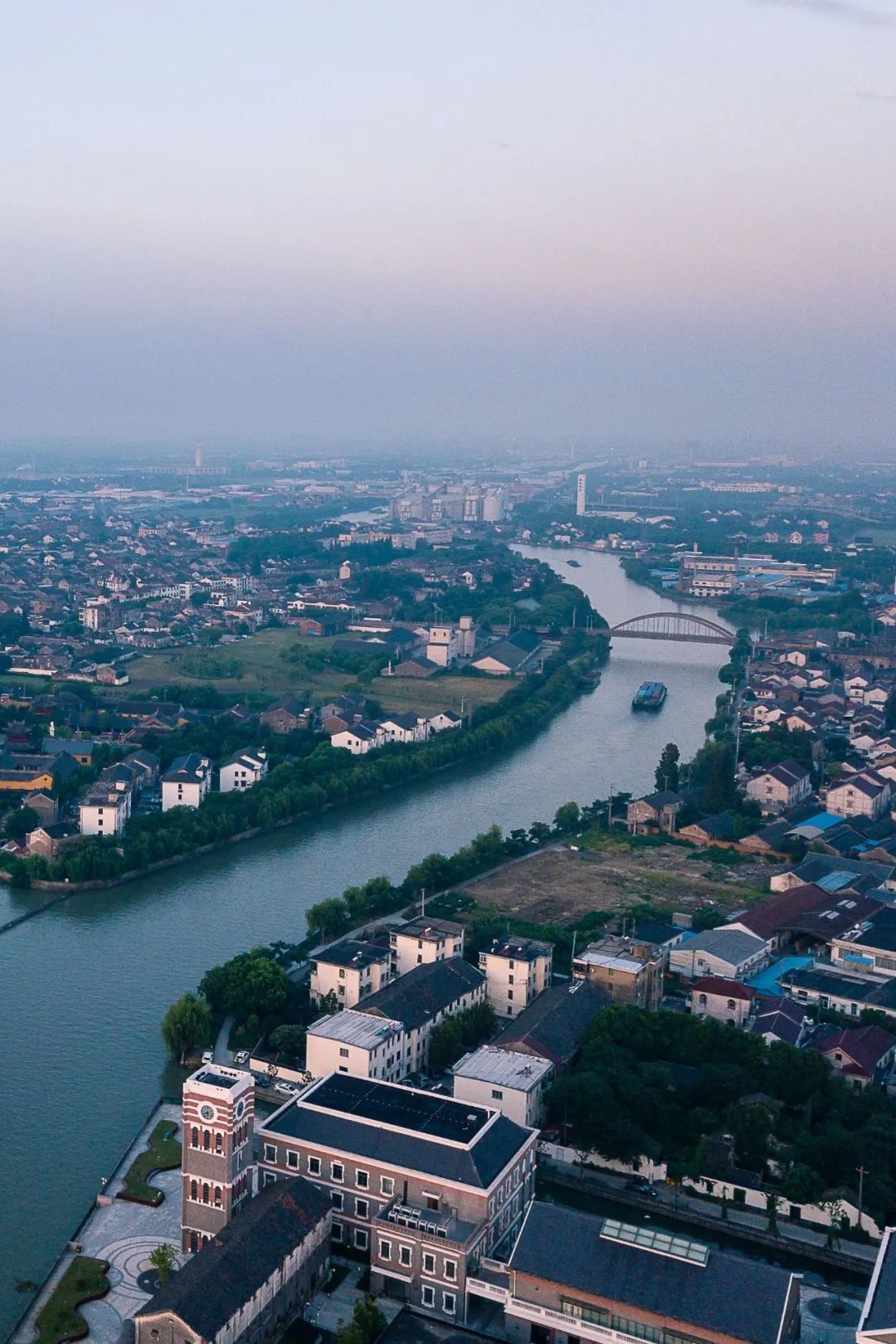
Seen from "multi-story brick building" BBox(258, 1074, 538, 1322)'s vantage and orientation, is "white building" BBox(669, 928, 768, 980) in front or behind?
behind

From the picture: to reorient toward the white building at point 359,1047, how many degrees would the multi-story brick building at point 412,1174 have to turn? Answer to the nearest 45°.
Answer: approximately 135° to its right

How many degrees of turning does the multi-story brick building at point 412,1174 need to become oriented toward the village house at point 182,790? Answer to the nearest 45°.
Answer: approximately 135° to its right

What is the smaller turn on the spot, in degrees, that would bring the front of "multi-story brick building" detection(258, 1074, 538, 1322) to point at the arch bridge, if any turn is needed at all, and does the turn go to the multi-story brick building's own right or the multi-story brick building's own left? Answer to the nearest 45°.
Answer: approximately 135° to the multi-story brick building's own right

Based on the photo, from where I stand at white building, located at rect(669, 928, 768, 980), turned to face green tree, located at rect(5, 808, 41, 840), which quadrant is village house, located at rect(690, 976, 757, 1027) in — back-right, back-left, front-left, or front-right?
back-left

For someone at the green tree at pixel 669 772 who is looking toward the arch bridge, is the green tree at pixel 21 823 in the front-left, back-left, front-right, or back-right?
back-left

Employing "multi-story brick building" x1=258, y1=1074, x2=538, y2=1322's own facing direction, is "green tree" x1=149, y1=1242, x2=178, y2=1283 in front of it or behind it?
in front

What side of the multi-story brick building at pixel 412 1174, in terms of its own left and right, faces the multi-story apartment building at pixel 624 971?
back

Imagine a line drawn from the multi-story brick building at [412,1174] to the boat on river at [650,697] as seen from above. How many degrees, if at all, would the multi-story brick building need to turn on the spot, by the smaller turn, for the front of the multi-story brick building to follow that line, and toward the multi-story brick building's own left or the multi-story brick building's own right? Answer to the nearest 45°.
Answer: approximately 135° to the multi-story brick building's own right

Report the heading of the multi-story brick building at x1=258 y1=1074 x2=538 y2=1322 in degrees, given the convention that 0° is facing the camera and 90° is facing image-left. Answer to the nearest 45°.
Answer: approximately 45°

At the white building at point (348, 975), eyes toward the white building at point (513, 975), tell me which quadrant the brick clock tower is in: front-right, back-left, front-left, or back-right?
back-right
